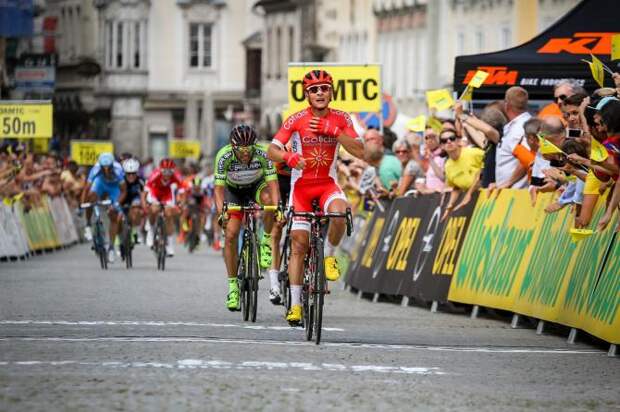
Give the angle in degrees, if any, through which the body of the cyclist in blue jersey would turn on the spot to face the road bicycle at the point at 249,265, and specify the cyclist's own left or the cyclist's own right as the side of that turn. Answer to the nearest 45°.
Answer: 0° — they already face it

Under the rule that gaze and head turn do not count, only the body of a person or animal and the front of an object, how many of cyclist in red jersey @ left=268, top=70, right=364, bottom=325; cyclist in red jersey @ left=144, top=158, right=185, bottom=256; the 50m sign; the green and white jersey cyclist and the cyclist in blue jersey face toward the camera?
5

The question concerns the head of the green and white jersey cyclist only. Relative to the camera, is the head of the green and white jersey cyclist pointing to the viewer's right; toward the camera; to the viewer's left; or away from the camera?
toward the camera

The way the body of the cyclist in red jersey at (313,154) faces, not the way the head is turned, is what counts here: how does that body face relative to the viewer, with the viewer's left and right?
facing the viewer

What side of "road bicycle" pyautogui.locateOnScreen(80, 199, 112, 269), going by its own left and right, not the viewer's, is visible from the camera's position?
front

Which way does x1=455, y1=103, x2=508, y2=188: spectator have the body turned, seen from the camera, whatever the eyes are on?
to the viewer's left

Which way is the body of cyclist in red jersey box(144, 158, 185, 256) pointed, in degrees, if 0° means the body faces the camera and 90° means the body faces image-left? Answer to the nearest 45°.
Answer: approximately 0°

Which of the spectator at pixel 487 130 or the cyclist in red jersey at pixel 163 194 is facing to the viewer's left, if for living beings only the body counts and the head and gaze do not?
the spectator

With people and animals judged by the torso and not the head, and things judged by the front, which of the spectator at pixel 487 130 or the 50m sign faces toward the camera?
the 50m sign

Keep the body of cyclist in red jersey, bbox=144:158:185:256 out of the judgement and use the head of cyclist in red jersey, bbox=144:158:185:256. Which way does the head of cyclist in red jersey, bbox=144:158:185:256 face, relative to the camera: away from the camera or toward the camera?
toward the camera

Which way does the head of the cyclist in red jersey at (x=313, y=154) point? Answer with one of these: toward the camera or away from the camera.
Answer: toward the camera

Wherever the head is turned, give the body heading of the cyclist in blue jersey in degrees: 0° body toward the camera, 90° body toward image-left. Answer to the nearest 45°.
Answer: approximately 0°

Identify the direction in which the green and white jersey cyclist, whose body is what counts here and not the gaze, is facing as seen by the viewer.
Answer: toward the camera

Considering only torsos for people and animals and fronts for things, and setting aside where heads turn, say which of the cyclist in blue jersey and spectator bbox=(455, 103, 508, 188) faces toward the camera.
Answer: the cyclist in blue jersey
